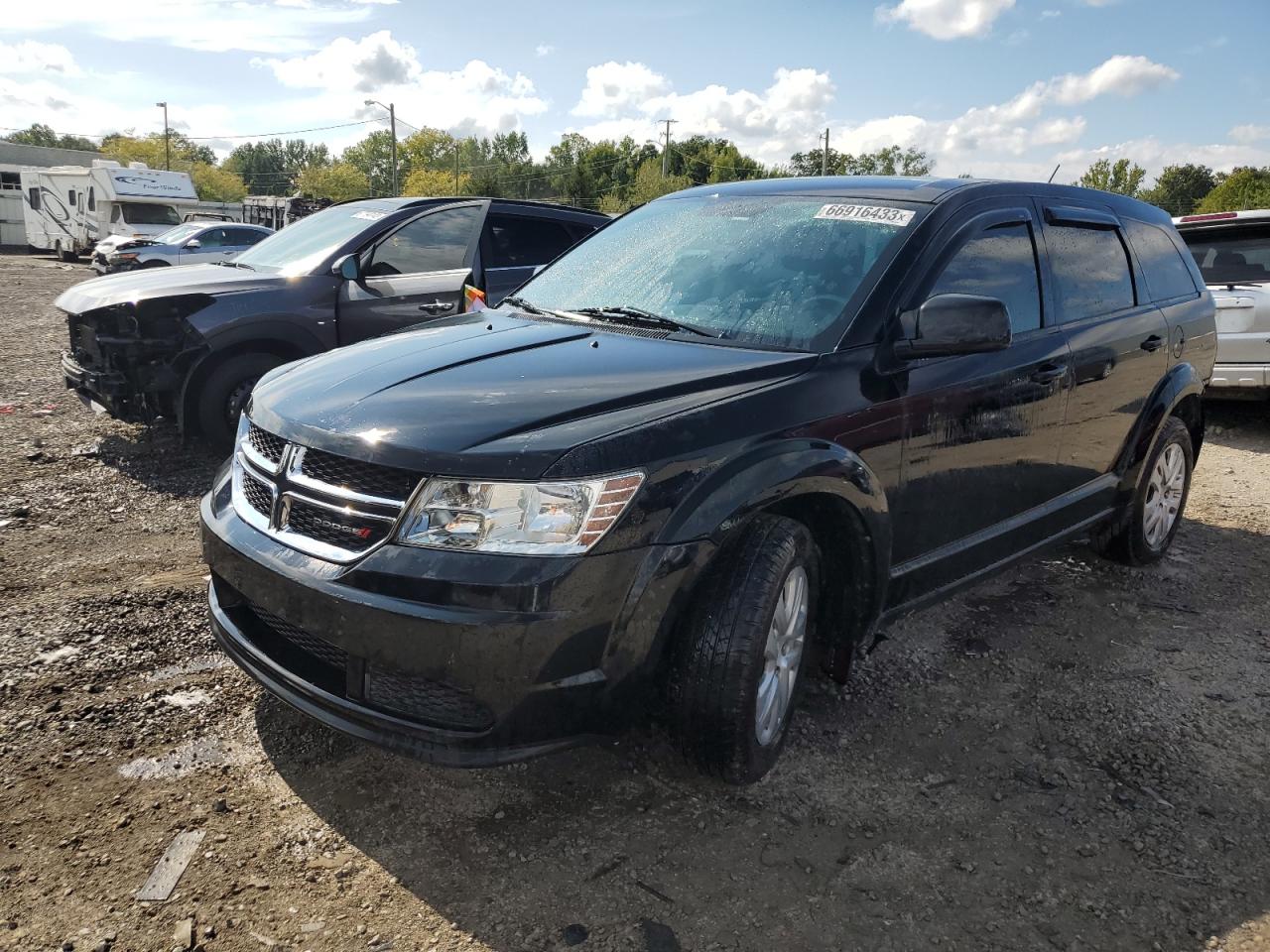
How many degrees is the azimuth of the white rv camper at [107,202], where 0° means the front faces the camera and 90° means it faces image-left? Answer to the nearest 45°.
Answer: approximately 315°

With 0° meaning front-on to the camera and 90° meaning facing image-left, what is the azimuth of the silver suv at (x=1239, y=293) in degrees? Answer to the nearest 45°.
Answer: approximately 180°

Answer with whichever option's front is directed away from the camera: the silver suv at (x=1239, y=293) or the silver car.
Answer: the silver suv

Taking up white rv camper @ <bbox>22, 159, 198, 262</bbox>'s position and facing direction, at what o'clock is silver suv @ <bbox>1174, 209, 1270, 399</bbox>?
The silver suv is roughly at 1 o'clock from the white rv camper.

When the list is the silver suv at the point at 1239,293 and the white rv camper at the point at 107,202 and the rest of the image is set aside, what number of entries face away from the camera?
1

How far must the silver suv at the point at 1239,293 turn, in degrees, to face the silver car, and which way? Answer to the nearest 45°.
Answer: approximately 90° to its left

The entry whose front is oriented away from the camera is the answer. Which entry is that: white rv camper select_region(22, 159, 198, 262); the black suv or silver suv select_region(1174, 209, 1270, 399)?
the silver suv

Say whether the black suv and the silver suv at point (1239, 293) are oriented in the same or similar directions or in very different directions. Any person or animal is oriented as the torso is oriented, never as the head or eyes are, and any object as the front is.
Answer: very different directions

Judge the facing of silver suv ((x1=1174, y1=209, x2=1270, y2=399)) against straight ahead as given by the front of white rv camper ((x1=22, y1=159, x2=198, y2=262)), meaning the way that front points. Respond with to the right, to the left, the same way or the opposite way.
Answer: to the left

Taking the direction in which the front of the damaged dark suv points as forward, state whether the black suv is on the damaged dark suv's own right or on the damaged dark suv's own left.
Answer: on the damaged dark suv's own left

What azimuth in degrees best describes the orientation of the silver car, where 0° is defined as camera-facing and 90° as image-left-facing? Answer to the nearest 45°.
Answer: approximately 45°
